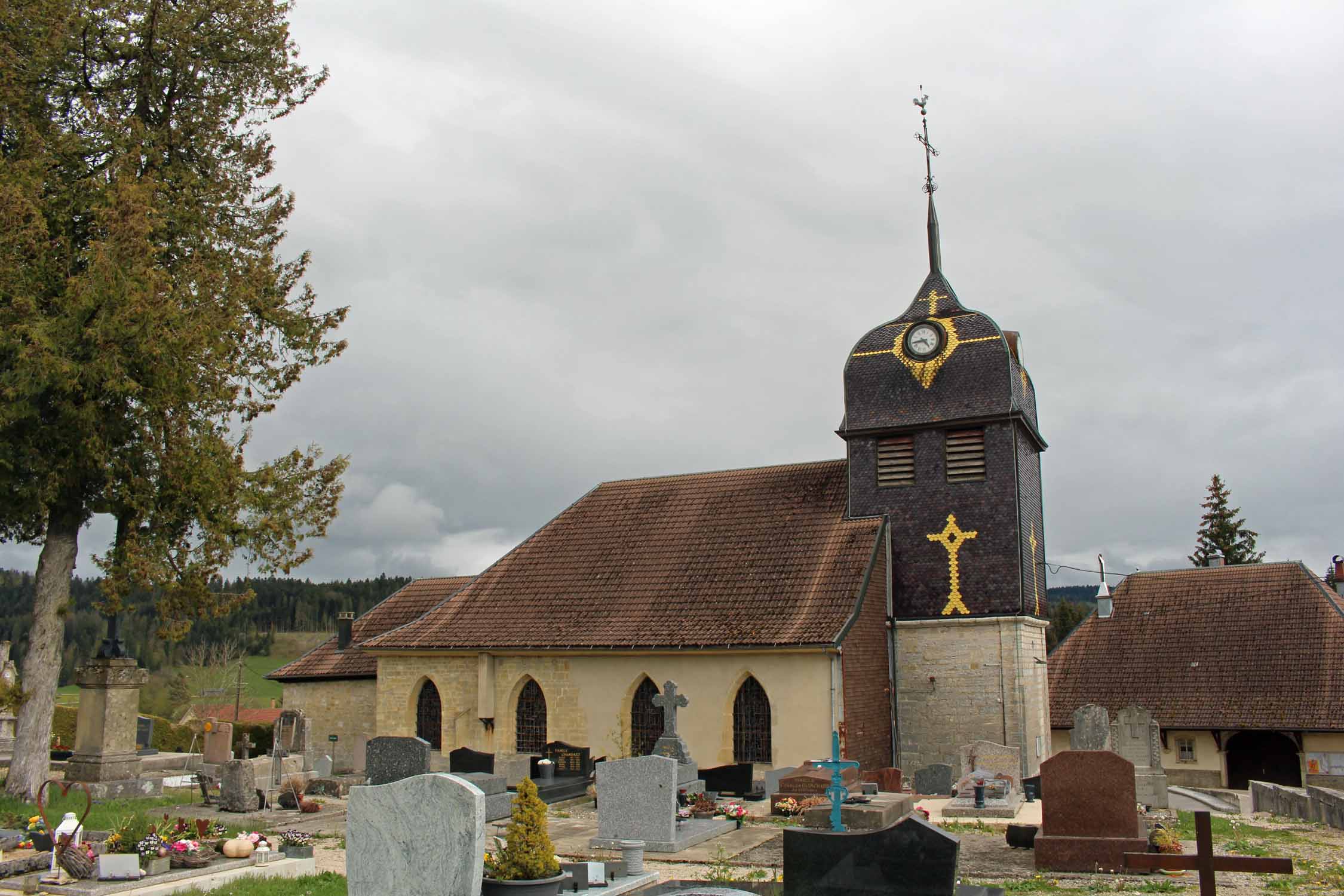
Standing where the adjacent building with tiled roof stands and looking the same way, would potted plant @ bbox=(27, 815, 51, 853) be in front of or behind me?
in front

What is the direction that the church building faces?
to the viewer's right

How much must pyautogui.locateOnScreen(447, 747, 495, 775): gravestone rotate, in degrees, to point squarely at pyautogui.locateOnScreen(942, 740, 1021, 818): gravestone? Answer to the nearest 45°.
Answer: approximately 90° to its left

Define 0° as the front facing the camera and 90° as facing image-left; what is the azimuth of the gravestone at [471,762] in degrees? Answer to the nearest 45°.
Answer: approximately 0°
